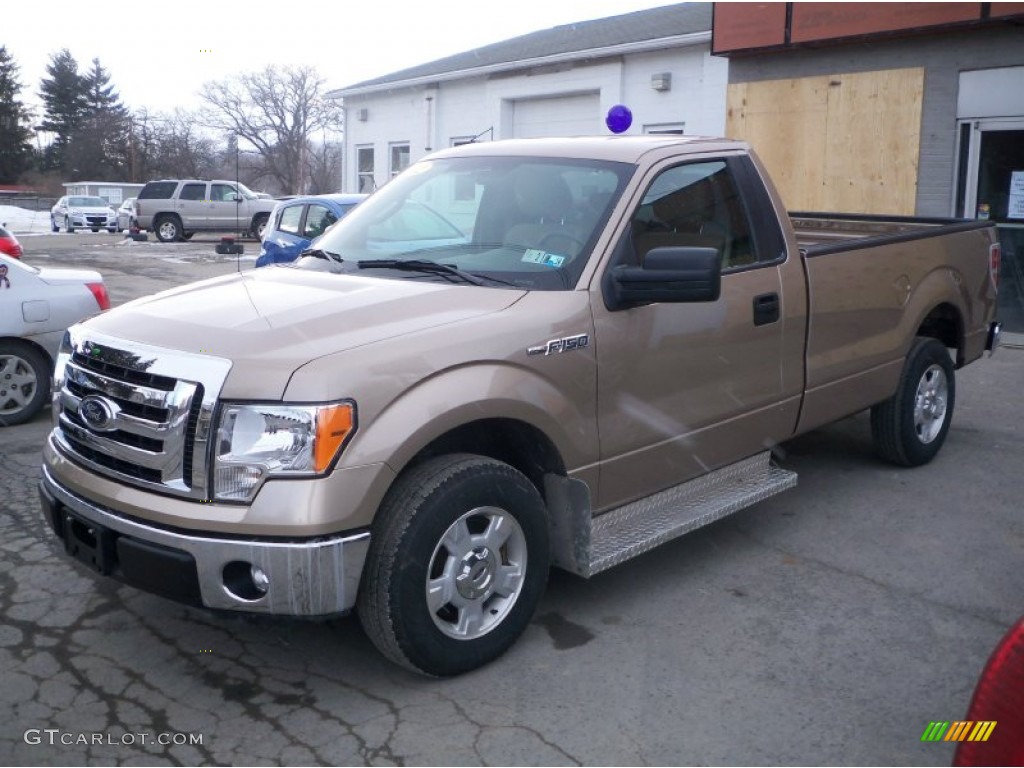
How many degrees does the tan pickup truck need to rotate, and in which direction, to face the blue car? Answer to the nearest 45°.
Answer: approximately 135° to its right

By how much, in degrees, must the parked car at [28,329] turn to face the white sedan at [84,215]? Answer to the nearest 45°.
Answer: approximately 90° to its right

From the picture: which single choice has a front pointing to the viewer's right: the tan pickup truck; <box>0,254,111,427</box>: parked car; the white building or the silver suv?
the silver suv

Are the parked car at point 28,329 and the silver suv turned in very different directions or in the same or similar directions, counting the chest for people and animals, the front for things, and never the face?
very different directions

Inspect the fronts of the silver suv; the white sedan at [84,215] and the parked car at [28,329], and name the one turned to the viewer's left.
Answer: the parked car

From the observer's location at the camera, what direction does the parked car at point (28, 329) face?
facing to the left of the viewer

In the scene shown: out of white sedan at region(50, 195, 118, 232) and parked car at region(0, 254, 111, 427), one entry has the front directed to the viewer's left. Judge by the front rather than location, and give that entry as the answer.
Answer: the parked car

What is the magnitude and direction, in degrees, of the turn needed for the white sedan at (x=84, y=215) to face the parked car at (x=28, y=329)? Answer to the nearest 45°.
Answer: approximately 45° to its right

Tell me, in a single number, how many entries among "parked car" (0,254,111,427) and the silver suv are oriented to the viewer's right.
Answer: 1

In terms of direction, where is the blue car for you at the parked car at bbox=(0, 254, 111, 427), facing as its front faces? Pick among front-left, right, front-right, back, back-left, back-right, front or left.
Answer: back-right

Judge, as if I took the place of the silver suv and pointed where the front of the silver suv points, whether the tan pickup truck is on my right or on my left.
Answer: on my right

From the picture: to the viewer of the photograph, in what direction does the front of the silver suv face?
facing to the right of the viewer
